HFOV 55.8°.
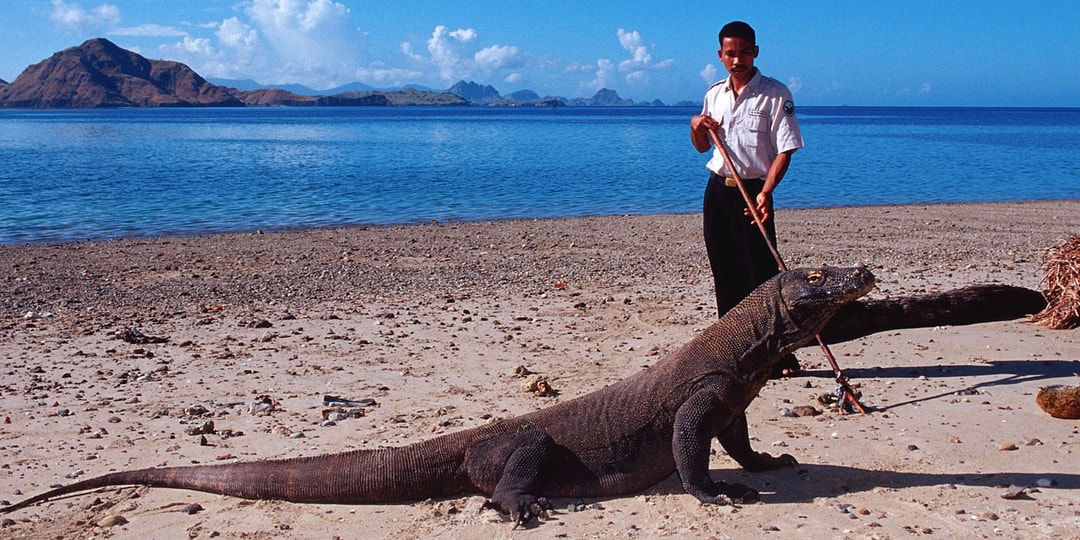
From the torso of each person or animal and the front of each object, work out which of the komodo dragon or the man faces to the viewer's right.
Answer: the komodo dragon

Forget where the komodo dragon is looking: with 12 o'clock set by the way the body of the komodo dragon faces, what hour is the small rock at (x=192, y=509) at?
The small rock is roughly at 6 o'clock from the komodo dragon.

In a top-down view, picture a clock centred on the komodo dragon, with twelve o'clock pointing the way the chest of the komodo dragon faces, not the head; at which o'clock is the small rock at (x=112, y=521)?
The small rock is roughly at 6 o'clock from the komodo dragon.

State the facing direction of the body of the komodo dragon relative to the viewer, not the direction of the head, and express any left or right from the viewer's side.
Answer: facing to the right of the viewer

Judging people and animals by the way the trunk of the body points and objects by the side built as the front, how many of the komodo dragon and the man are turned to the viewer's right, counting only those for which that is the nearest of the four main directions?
1

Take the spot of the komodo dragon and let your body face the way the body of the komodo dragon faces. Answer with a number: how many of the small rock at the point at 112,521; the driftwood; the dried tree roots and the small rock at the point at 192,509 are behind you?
2

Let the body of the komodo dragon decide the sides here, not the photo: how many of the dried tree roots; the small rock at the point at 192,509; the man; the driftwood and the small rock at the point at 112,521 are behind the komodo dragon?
2

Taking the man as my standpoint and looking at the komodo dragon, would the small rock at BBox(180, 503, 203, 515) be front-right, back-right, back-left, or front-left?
front-right

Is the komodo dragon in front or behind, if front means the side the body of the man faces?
in front

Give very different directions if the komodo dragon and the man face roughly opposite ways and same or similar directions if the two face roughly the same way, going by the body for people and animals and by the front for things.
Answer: very different directions

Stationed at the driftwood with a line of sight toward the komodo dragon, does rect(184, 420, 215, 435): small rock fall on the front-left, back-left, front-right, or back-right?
front-right

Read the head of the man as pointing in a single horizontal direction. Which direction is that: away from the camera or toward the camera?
toward the camera

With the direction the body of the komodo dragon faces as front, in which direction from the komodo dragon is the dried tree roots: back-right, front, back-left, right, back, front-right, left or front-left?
front-left
